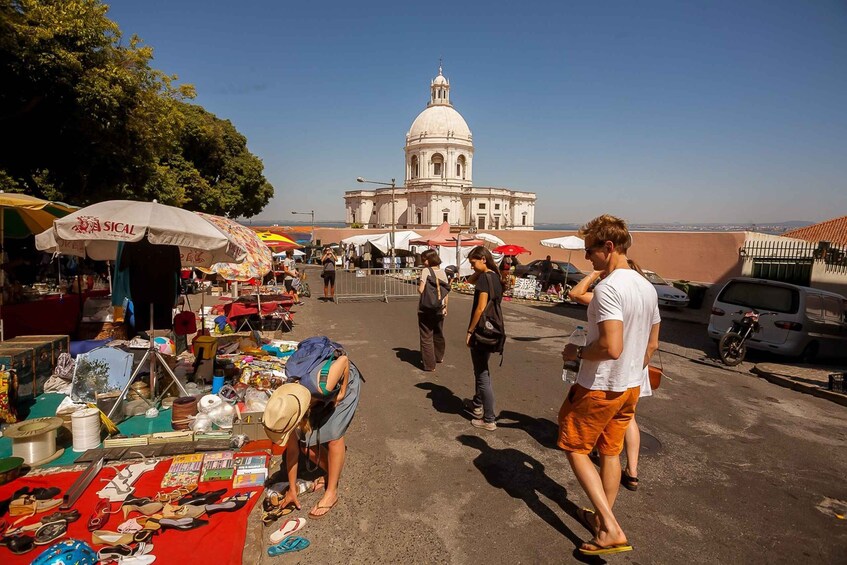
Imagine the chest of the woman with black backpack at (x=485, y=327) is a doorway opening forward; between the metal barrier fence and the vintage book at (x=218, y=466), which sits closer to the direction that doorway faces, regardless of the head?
the vintage book

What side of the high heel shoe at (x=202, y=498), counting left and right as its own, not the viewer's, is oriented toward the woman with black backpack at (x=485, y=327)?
back

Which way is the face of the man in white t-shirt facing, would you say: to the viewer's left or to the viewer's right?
to the viewer's left

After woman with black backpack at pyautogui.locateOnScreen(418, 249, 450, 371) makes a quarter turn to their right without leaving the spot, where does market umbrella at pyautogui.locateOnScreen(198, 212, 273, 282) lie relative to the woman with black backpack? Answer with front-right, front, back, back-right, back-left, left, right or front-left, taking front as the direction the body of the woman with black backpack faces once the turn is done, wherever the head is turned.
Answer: back-left

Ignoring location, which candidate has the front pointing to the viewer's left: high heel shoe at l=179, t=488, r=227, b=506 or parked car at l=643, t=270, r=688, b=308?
the high heel shoe

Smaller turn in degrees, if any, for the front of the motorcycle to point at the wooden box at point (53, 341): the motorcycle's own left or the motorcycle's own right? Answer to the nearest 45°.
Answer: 0° — it already faces it

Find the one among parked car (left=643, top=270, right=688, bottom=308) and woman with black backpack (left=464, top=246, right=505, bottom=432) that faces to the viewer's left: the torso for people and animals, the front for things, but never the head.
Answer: the woman with black backpack

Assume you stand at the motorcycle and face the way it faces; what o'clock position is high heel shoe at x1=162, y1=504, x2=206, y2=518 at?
The high heel shoe is roughly at 11 o'clock from the motorcycle.

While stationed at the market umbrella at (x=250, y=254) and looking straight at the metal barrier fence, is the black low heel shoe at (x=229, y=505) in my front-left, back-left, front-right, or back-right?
back-right

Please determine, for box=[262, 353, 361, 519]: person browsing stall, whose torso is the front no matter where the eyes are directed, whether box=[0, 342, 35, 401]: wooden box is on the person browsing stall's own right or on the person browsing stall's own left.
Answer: on the person browsing stall's own right

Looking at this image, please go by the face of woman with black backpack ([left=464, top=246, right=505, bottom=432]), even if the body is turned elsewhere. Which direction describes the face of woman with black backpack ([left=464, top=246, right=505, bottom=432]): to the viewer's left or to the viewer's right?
to the viewer's left

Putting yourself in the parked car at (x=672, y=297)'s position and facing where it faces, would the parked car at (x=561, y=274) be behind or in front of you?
behind

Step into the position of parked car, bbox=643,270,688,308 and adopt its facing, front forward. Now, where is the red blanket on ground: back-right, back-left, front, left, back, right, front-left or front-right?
front-right
